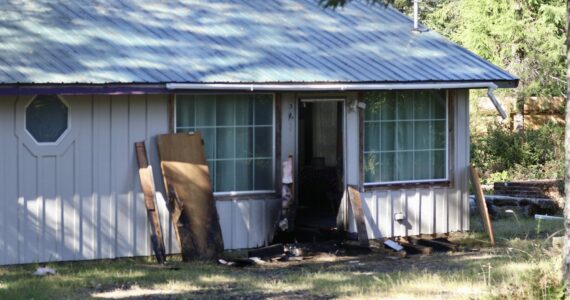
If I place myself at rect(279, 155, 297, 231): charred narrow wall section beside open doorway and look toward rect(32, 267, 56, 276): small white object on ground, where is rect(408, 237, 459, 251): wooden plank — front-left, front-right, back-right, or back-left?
back-left

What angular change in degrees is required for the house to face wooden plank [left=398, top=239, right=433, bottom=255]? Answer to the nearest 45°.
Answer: approximately 90° to its left

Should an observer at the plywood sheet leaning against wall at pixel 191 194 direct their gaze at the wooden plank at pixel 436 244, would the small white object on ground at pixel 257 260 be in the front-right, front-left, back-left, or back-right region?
front-right

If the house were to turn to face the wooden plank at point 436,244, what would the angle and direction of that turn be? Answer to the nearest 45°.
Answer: approximately 90° to its left

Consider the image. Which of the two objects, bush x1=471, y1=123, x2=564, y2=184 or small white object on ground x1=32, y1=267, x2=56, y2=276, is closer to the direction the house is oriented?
the small white object on ground

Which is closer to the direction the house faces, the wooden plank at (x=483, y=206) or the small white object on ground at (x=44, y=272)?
the small white object on ground

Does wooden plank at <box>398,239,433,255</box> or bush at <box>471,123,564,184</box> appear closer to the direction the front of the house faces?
the wooden plank

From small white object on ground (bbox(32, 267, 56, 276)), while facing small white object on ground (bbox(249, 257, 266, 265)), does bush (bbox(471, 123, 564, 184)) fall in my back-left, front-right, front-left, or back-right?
front-left

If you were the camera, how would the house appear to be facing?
facing the viewer

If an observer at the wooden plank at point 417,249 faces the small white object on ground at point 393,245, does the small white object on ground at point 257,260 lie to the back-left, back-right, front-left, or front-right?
front-left

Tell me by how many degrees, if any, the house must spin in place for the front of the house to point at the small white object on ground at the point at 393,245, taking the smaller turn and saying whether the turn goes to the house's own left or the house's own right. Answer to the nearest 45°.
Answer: approximately 90° to the house's own left

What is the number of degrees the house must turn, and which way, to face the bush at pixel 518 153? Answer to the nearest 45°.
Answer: approximately 135° to its left
